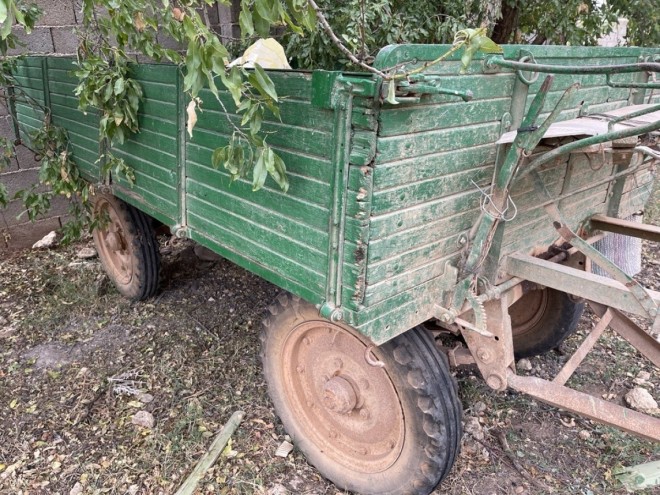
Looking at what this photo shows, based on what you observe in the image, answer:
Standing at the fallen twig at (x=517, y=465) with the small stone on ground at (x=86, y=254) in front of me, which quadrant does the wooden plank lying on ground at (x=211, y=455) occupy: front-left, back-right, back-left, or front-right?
front-left

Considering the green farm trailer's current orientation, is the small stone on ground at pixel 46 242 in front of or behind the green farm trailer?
behind

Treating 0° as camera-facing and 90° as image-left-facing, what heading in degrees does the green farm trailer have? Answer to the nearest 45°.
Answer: approximately 315°

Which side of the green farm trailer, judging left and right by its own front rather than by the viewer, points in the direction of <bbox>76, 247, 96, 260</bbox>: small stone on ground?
back
